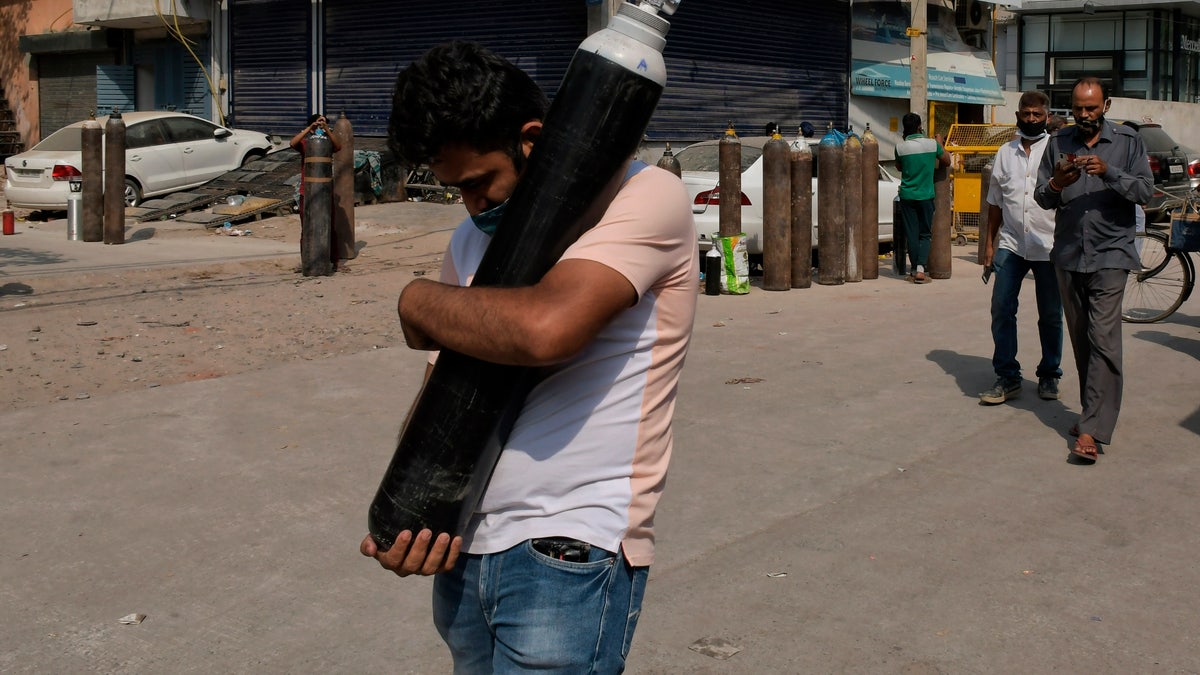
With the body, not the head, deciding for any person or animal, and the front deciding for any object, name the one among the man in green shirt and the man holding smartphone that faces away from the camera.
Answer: the man in green shirt

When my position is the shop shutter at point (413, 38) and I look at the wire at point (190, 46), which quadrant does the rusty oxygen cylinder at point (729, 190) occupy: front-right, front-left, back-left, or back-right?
back-left

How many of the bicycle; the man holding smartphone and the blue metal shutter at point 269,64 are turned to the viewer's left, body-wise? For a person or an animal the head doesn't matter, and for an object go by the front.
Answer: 1

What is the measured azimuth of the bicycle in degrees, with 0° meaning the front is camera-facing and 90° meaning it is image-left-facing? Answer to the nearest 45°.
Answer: approximately 90°

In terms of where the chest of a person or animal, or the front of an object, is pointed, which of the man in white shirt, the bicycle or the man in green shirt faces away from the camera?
the man in green shirt

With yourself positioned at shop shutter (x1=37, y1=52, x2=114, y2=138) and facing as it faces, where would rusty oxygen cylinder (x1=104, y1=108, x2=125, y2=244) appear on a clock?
The rusty oxygen cylinder is roughly at 12 o'clock from the shop shutter.

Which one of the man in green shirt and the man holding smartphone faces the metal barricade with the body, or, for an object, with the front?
the man in green shirt

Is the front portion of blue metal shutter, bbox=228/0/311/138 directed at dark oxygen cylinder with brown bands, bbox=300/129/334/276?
yes

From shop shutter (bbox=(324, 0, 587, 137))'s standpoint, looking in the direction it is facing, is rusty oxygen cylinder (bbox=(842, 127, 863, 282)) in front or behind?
in front
